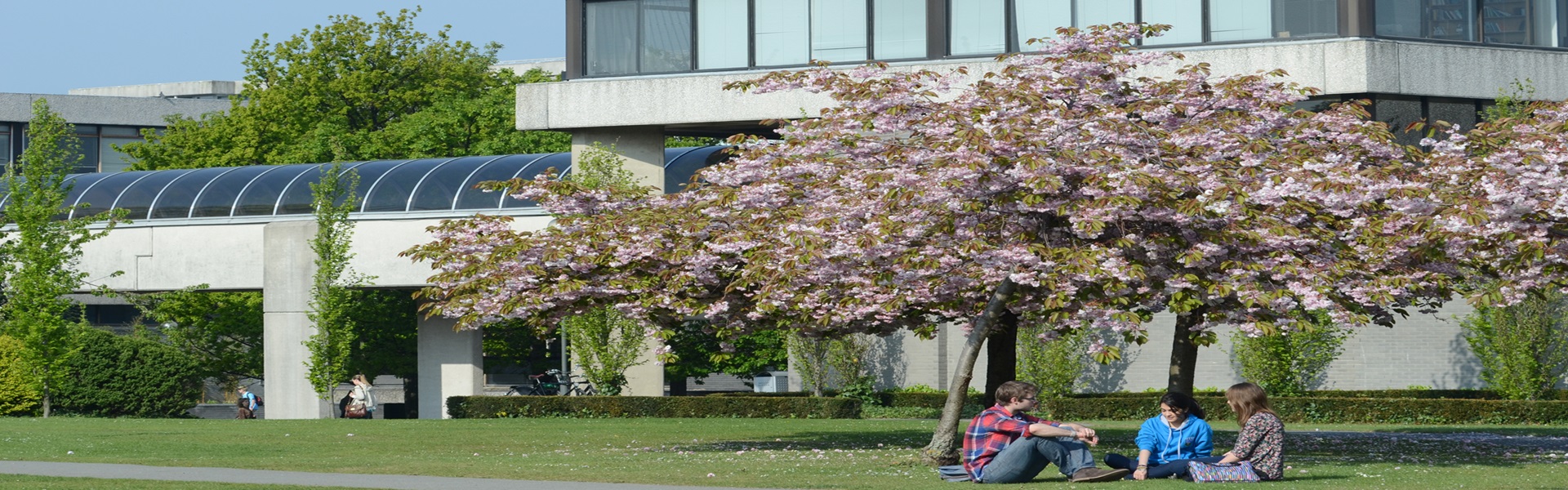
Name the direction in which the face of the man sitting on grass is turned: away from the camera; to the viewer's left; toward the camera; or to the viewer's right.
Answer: to the viewer's right

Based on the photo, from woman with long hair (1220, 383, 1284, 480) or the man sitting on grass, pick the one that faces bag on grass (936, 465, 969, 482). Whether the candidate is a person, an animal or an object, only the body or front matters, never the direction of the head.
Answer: the woman with long hair

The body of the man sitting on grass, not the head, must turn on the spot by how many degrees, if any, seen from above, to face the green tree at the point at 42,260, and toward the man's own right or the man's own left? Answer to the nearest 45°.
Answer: approximately 135° to the man's own left

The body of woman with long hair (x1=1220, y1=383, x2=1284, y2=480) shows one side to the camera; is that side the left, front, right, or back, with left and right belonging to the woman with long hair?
left

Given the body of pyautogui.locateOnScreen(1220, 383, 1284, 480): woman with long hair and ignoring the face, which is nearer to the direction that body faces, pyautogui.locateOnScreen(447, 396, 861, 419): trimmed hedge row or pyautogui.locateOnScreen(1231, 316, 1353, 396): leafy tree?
the trimmed hedge row

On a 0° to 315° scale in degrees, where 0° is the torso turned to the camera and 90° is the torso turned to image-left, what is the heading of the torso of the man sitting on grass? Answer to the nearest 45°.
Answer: approximately 270°

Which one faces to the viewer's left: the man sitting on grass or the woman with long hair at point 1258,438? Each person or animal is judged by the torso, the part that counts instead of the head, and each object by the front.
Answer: the woman with long hair

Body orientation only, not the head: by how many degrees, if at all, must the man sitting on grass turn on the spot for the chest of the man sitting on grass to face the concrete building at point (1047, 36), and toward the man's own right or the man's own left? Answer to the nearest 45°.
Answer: approximately 90° to the man's own left

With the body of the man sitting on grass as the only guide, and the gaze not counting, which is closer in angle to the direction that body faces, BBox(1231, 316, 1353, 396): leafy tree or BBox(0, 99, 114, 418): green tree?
the leafy tree

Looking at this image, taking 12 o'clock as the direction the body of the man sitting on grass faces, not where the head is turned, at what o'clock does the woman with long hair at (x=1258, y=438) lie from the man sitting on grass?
The woman with long hair is roughly at 12 o'clock from the man sitting on grass.

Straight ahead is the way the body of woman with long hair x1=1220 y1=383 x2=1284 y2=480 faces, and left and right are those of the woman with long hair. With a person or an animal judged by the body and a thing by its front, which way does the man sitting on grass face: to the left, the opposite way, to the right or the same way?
the opposite way

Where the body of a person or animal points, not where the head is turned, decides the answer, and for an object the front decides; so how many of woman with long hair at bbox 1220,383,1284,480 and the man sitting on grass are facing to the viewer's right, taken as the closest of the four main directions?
1
